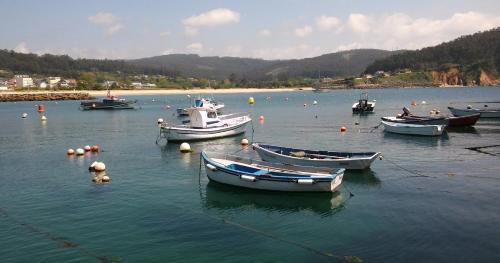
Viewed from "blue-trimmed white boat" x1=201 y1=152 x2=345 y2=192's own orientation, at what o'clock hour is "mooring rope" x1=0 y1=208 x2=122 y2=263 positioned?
The mooring rope is roughly at 9 o'clock from the blue-trimmed white boat.

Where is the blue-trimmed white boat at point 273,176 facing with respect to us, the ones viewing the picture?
facing away from the viewer and to the left of the viewer

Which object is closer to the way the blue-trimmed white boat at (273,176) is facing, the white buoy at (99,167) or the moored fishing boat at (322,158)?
the white buoy

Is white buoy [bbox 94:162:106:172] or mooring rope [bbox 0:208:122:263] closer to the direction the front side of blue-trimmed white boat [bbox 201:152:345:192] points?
the white buoy

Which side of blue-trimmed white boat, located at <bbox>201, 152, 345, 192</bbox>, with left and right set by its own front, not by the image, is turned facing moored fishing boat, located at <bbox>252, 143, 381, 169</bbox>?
right

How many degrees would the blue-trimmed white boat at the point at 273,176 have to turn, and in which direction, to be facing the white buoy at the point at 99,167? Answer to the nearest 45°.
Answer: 0° — it already faces it
